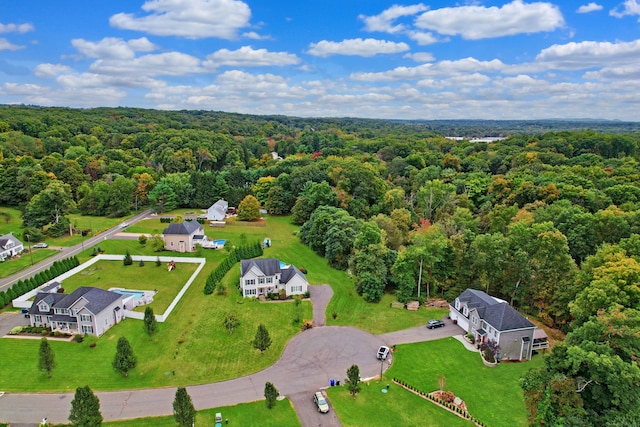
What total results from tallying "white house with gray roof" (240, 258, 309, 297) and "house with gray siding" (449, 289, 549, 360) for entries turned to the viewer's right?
0

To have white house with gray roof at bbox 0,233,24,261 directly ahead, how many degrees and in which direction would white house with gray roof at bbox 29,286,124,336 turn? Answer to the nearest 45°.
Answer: approximately 135° to its right

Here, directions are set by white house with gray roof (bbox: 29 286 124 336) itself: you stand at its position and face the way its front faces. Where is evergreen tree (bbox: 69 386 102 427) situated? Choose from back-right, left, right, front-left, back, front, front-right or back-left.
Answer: front-left

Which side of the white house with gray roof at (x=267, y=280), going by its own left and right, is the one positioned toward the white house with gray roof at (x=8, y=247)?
right

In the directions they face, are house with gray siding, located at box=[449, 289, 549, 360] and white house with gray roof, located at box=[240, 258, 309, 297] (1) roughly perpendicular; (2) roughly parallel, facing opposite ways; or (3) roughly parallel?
roughly perpendicular

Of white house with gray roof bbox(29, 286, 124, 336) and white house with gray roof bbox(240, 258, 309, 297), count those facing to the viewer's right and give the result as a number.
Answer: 0

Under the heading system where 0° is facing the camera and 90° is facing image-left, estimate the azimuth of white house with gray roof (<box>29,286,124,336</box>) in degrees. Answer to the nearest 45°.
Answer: approximately 45°

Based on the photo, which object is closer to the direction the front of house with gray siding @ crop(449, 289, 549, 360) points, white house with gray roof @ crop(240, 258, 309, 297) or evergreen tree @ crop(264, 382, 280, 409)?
the evergreen tree

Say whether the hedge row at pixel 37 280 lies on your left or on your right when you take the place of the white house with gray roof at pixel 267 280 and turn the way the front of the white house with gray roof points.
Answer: on your right

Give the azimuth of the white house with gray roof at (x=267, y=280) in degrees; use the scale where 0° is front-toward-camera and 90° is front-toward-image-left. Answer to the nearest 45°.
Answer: approximately 0°

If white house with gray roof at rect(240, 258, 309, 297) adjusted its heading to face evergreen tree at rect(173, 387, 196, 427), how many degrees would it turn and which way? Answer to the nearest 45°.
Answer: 0° — it already faces it

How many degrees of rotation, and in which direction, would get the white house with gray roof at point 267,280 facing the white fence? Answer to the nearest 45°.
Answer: approximately 90° to its right

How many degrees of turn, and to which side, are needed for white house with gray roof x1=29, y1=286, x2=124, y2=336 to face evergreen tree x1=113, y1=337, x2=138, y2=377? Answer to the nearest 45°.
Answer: approximately 45° to its left

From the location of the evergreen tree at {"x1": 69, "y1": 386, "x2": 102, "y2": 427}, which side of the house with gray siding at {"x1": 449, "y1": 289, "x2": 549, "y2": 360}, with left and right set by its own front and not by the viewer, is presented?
front

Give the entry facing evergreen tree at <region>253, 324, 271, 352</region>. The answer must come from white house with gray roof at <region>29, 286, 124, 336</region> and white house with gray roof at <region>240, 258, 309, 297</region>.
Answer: white house with gray roof at <region>240, 258, 309, 297</region>

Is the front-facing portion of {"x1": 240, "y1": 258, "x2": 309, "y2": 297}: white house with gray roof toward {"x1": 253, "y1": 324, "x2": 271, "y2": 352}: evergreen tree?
yes
